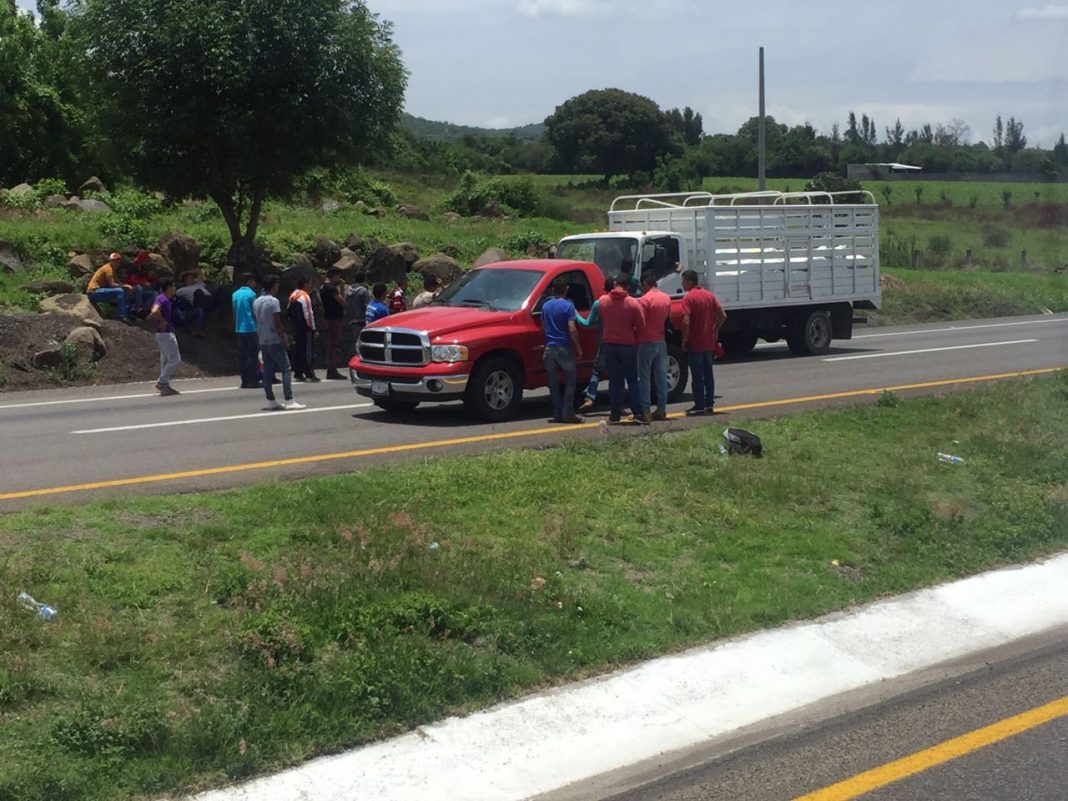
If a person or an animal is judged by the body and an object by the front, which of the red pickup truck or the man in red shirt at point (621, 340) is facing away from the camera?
the man in red shirt

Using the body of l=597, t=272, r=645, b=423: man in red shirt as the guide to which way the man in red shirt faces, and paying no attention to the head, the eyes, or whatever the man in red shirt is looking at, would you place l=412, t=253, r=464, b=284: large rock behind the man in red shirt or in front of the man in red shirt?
in front

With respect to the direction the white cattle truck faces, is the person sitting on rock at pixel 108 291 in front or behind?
in front

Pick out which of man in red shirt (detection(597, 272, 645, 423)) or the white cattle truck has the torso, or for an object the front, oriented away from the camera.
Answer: the man in red shirt

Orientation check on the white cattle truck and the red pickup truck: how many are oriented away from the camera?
0

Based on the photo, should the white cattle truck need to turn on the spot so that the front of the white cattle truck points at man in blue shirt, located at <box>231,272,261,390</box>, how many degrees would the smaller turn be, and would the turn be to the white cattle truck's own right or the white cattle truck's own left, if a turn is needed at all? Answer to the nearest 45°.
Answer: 0° — it already faces them

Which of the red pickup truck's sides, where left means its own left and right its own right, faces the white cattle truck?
back

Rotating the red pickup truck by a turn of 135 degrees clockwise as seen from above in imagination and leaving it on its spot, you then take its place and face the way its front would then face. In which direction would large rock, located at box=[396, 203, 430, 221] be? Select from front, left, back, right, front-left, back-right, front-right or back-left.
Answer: front

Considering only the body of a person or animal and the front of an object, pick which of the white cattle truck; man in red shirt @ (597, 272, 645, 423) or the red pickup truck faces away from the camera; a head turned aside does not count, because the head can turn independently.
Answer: the man in red shirt

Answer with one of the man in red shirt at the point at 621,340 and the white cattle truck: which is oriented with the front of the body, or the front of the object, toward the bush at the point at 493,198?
the man in red shirt

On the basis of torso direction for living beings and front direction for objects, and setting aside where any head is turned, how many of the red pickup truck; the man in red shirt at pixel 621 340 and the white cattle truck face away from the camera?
1

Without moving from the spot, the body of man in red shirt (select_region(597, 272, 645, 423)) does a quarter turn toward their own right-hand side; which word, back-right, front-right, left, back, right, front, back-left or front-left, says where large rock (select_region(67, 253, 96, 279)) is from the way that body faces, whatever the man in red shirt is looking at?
back-left

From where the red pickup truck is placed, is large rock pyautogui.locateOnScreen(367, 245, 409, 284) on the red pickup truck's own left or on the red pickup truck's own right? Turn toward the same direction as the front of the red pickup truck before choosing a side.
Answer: on the red pickup truck's own right

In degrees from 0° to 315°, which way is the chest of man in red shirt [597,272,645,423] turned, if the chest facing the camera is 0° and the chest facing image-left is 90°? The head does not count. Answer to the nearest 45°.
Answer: approximately 180°

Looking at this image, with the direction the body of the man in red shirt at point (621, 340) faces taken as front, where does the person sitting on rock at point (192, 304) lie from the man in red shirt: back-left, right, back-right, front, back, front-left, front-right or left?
front-left

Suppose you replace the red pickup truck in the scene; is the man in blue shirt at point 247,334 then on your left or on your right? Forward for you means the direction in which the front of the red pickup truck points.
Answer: on your right

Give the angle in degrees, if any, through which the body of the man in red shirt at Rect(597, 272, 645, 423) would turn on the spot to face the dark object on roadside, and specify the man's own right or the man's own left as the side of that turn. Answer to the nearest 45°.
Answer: approximately 135° to the man's own right

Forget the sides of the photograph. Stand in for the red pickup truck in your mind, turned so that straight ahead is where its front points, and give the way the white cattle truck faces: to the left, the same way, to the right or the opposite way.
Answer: the same way

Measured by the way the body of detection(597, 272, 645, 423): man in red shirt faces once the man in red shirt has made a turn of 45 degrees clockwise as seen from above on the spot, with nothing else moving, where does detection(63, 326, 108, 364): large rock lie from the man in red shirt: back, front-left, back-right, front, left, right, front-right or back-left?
left

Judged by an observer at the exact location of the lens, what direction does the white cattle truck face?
facing the viewer and to the left of the viewer

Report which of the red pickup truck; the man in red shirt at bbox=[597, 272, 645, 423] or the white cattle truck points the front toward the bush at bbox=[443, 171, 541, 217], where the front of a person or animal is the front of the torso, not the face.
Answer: the man in red shirt

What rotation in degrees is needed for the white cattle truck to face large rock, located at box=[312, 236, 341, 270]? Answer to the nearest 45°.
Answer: approximately 90° to its right
